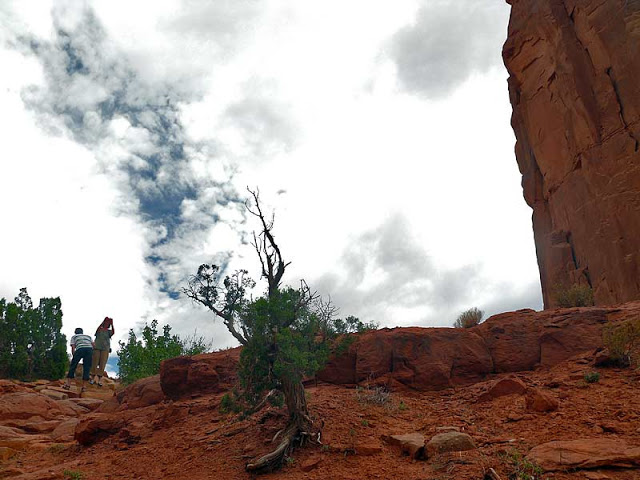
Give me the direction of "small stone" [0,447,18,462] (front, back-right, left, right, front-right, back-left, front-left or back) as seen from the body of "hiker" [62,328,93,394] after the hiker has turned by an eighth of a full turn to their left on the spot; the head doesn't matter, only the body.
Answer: back-left

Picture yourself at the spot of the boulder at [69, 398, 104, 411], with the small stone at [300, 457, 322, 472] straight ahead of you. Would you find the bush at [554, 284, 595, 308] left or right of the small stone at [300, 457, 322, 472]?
left

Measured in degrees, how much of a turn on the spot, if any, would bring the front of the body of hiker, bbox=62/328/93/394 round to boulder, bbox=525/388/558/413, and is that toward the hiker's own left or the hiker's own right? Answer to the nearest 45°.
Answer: approximately 135° to the hiker's own right

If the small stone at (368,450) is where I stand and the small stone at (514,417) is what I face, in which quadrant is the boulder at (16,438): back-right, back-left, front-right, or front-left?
back-left

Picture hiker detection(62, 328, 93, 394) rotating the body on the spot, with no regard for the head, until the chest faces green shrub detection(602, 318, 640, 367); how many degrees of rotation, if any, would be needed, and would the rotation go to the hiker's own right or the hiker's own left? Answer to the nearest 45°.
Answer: approximately 135° to the hiker's own right

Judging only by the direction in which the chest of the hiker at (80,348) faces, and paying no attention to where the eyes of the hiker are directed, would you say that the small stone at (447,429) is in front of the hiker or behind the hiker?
behind

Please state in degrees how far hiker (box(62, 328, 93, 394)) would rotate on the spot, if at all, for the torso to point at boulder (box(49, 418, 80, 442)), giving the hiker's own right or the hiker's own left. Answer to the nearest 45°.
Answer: approximately 180°

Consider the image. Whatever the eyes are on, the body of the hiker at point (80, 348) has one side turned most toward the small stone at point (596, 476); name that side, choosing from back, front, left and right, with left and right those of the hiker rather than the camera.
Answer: back

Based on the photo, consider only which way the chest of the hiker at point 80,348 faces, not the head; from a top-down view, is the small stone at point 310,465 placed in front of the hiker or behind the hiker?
behind

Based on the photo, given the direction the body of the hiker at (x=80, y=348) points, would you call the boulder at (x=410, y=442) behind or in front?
behind

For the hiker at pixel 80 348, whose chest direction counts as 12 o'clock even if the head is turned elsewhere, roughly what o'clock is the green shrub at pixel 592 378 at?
The green shrub is roughly at 5 o'clock from the hiker.

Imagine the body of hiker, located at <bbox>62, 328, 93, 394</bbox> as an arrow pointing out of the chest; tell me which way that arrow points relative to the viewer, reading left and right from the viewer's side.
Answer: facing away from the viewer

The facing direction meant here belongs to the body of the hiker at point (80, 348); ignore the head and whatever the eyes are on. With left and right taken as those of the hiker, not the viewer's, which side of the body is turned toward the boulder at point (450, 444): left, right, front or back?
back
